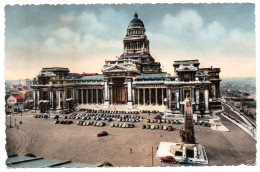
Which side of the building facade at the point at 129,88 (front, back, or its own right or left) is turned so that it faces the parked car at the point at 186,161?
front

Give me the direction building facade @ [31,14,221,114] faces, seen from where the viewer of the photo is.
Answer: facing the viewer

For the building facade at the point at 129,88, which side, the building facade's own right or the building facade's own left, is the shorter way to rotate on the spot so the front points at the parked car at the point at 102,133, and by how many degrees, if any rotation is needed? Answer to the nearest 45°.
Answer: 0° — it already faces it

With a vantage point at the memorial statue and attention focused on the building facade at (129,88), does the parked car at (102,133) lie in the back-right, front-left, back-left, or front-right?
front-left

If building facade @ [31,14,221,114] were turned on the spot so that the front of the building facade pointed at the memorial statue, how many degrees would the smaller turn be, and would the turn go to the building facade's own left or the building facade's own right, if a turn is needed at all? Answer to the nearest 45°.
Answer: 0° — it already faces it

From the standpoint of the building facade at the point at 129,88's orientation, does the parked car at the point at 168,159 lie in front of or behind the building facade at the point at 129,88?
in front

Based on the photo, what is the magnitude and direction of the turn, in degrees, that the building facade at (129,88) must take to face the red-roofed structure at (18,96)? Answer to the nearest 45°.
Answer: approximately 45° to its right

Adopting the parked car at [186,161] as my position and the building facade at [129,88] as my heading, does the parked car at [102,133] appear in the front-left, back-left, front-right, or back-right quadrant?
front-left
